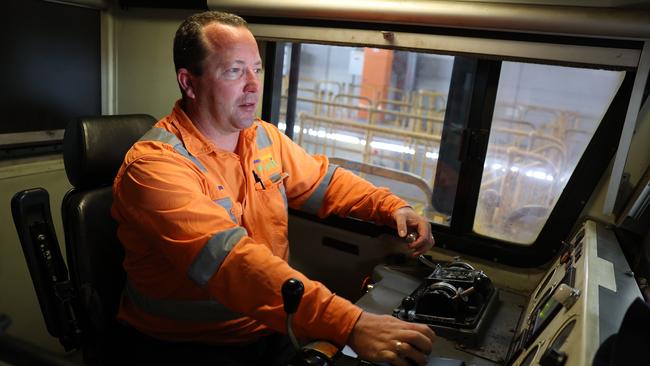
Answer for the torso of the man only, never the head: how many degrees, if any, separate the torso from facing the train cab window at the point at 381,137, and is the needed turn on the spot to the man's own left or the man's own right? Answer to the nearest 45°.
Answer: approximately 90° to the man's own left

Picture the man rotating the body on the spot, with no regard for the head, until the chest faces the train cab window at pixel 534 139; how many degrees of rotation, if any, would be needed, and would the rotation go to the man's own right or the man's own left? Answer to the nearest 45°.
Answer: approximately 45° to the man's own left

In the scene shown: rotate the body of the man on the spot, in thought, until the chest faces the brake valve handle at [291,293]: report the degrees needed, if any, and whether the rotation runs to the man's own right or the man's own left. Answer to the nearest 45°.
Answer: approximately 45° to the man's own right

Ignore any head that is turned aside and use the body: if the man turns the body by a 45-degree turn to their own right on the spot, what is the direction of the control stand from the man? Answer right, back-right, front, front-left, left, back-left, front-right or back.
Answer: left

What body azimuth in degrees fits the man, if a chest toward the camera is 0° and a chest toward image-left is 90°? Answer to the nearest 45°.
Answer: approximately 315°

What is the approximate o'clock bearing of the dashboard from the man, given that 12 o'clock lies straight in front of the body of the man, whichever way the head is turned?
The dashboard is roughly at 11 o'clock from the man.
